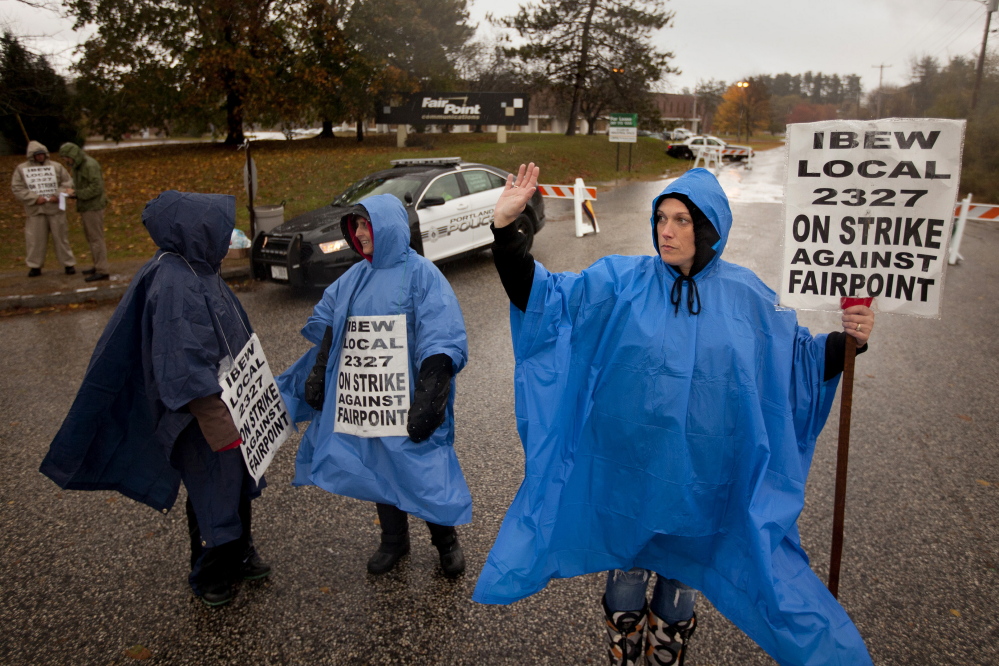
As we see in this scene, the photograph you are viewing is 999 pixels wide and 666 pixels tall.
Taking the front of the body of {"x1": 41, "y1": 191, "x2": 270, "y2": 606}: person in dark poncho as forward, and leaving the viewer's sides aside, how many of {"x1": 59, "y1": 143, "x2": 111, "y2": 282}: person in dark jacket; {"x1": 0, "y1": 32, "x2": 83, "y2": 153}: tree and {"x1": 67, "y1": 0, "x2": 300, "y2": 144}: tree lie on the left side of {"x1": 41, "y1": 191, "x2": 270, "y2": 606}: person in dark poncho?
3

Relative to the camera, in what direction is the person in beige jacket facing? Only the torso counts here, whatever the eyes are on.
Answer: toward the camera

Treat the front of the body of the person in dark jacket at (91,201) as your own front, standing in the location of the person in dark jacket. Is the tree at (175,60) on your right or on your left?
on your right

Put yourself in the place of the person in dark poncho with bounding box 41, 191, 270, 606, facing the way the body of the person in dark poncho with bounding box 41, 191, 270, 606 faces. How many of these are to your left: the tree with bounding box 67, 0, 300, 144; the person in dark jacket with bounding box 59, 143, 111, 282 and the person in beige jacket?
3

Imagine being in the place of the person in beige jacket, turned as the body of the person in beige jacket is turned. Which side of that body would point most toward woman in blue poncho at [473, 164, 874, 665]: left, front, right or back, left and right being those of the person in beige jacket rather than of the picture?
front

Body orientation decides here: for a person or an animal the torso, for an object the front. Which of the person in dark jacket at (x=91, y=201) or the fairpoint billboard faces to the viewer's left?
the person in dark jacket

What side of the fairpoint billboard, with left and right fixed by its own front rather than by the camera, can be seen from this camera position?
front

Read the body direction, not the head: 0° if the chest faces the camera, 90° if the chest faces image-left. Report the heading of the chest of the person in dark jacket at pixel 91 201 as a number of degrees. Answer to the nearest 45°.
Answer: approximately 90°

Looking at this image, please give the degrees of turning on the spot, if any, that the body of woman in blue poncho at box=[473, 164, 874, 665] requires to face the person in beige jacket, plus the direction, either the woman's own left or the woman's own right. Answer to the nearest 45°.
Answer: approximately 135° to the woman's own right

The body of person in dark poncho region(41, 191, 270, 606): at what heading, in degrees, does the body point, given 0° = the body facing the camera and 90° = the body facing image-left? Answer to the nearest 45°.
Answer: approximately 270°

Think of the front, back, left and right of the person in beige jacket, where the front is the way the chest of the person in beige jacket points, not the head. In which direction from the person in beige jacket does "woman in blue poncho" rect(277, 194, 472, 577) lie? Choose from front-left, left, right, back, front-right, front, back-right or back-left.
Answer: front

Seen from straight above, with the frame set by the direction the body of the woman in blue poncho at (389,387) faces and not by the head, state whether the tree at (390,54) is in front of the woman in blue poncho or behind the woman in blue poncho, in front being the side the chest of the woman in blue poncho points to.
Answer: behind

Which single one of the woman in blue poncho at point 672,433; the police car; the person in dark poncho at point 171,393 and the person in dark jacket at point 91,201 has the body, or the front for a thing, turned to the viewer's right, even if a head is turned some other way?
the person in dark poncho at point 171,393

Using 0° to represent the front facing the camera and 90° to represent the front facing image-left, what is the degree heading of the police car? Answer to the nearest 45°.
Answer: approximately 45°

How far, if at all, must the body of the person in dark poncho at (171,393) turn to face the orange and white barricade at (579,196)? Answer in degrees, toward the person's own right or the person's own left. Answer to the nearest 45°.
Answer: approximately 45° to the person's own left

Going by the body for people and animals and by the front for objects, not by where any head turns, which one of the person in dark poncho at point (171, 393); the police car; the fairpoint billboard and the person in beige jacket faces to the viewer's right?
the person in dark poncho

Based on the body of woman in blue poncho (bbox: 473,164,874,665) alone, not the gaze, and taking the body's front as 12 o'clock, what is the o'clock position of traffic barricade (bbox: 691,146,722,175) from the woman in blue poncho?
The traffic barricade is roughly at 6 o'clock from the woman in blue poncho.

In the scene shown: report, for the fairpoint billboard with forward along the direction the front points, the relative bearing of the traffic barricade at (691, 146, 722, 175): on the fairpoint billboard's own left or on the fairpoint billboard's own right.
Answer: on the fairpoint billboard's own left

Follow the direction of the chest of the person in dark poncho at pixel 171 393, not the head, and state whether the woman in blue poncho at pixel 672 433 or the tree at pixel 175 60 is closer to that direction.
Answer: the woman in blue poncho
